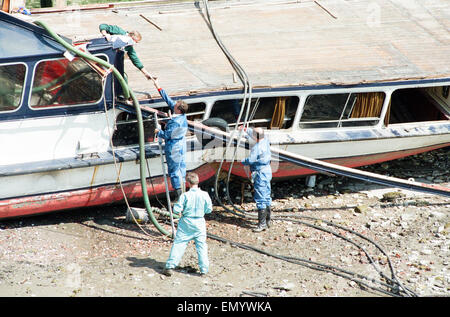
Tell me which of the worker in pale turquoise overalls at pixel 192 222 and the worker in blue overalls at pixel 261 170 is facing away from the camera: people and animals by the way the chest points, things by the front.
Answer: the worker in pale turquoise overalls at pixel 192 222

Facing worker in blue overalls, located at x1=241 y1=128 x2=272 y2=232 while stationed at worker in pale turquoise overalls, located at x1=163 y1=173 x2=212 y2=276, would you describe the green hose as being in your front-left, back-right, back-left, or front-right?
front-left

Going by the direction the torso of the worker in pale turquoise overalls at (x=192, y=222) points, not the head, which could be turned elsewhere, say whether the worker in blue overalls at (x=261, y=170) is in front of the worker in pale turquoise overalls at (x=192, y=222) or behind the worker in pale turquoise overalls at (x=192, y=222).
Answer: in front

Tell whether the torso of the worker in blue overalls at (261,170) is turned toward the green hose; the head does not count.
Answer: yes

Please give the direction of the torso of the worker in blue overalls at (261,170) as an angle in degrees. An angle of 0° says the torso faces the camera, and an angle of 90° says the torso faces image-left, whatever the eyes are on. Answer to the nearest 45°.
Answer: approximately 90°

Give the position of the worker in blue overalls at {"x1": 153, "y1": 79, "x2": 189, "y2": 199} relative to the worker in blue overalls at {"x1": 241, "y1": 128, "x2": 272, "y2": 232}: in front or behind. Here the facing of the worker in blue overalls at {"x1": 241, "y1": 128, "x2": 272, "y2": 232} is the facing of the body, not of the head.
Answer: in front

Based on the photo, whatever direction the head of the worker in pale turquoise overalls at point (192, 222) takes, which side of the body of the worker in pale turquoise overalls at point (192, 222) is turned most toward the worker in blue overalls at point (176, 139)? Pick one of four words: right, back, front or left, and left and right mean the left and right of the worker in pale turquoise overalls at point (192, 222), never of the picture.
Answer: front

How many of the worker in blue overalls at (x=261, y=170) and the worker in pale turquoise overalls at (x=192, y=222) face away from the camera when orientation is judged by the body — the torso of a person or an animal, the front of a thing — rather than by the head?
1

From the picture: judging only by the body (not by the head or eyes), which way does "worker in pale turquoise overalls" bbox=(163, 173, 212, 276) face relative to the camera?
away from the camera

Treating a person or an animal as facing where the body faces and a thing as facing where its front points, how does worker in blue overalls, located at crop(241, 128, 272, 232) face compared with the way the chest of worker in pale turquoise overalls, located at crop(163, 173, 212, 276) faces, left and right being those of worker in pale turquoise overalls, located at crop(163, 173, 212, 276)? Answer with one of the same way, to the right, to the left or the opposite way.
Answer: to the left

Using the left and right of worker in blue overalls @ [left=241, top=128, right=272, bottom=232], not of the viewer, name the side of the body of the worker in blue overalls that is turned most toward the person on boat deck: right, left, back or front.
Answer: front
